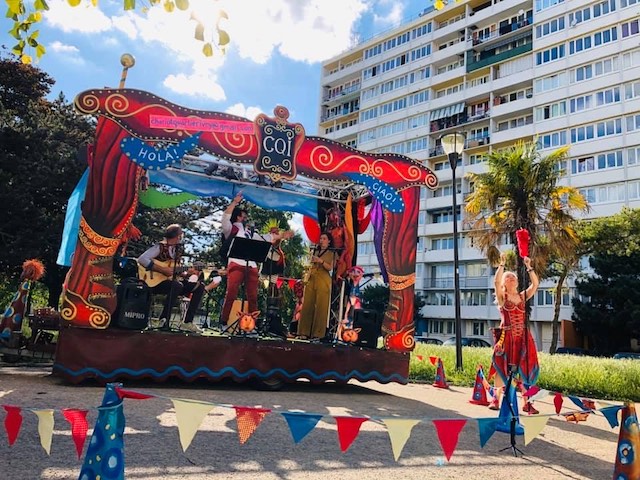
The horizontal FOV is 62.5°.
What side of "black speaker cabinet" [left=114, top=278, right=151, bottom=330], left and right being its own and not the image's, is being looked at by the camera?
front

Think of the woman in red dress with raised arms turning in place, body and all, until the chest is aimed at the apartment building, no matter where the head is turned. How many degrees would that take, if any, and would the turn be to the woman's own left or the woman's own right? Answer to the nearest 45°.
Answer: approximately 180°

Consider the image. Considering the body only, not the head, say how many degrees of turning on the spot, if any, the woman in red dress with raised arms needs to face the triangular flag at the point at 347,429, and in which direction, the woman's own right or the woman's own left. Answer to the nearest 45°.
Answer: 0° — they already face it

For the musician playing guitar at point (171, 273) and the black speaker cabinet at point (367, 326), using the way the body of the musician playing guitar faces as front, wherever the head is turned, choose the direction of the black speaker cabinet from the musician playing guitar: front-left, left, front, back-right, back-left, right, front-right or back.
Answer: front-left

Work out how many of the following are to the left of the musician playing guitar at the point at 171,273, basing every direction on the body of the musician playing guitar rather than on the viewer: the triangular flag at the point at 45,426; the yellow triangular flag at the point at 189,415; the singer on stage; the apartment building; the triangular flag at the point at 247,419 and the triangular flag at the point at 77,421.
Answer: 2

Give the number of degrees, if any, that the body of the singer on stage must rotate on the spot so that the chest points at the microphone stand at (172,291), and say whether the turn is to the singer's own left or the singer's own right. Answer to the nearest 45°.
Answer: approximately 90° to the singer's own right

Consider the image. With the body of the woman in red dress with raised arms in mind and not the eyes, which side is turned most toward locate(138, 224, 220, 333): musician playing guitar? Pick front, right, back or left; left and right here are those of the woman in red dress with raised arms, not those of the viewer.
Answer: right

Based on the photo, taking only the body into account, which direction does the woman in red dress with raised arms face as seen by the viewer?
toward the camera

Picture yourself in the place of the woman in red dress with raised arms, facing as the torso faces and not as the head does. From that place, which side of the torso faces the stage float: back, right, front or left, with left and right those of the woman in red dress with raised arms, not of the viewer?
right

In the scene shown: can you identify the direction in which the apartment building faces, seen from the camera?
facing the viewer and to the left of the viewer

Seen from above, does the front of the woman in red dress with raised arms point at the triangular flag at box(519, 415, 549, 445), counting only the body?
yes

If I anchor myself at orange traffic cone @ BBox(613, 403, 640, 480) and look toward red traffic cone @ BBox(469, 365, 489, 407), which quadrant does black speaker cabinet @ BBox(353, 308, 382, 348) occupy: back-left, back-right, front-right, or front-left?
front-left

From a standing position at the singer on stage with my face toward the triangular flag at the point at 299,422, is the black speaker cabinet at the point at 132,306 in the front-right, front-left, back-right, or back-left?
front-right

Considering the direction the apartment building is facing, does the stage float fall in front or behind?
in front

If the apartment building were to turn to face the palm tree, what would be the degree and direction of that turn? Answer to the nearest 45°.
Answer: approximately 45° to its left

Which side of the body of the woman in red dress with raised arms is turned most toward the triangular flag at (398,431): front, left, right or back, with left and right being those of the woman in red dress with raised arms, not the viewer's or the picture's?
front

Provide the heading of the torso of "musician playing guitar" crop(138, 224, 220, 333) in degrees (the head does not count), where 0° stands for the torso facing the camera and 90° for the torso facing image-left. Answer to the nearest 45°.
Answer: approximately 315°

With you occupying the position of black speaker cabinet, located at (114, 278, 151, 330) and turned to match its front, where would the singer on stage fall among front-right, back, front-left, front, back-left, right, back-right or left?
back-left
